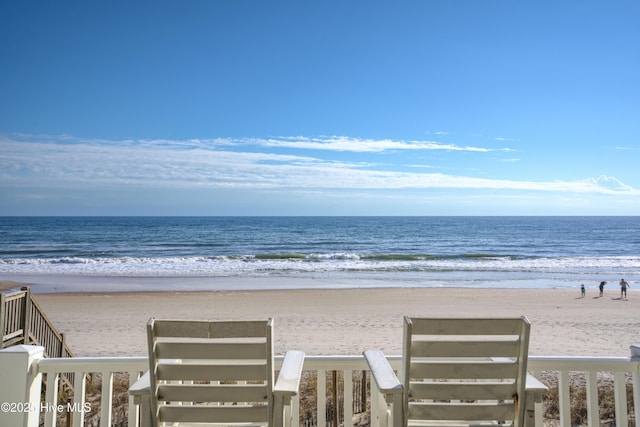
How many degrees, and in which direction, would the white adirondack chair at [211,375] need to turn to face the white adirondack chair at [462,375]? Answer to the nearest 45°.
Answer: approximately 90° to its right

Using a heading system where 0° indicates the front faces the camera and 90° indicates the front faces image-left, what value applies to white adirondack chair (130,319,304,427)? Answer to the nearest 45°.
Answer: approximately 180°

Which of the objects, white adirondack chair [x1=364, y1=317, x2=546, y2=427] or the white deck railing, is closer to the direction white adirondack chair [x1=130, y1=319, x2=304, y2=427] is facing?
the white deck railing

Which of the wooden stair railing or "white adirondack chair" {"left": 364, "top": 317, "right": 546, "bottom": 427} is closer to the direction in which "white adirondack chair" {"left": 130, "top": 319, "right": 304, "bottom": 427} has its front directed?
the wooden stair railing
